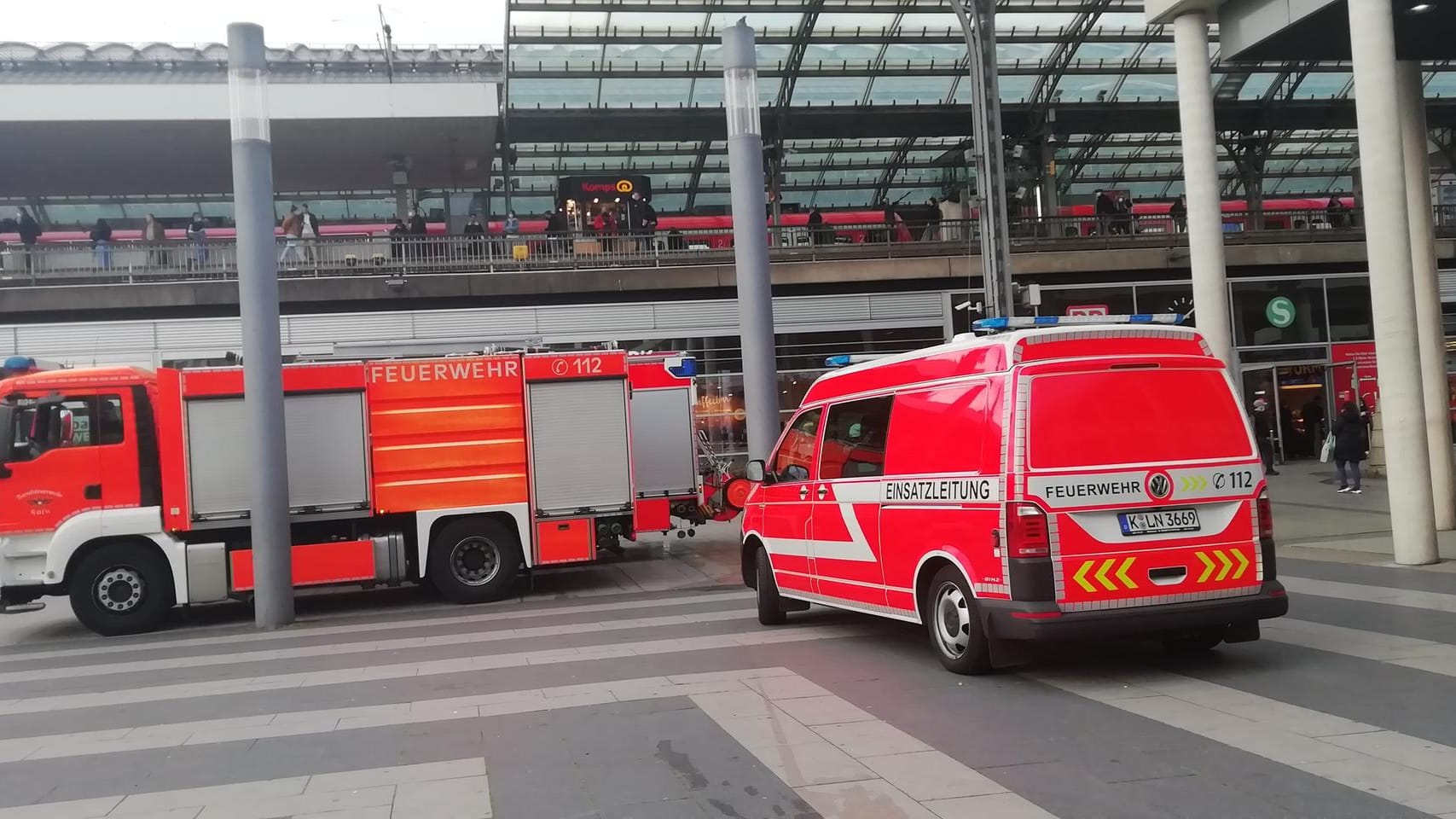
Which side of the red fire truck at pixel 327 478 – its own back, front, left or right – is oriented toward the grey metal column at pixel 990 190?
back

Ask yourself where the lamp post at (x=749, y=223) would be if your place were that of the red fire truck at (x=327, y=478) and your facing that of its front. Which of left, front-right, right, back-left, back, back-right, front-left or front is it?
back

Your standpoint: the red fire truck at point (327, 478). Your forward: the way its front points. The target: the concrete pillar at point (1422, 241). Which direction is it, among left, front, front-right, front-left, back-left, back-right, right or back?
back

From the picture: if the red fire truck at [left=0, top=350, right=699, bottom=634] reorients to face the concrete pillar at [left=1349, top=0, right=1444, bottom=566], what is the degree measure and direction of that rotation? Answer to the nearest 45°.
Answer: approximately 135° to its left

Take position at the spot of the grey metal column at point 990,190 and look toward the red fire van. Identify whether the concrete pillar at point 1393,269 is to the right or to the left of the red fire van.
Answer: left

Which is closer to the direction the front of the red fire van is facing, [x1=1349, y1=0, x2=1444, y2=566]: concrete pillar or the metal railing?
the metal railing

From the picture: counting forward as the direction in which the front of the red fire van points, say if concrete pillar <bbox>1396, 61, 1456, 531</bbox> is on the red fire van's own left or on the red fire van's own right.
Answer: on the red fire van's own right

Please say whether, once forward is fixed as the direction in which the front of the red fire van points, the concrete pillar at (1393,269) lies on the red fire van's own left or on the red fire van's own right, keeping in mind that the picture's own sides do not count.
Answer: on the red fire van's own right

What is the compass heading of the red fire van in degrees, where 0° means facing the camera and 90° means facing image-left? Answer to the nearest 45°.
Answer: approximately 135°

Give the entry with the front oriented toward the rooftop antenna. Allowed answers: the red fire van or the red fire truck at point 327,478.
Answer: the red fire van

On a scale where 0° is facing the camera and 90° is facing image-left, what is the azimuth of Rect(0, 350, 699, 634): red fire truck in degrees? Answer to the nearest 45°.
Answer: approximately 90°
